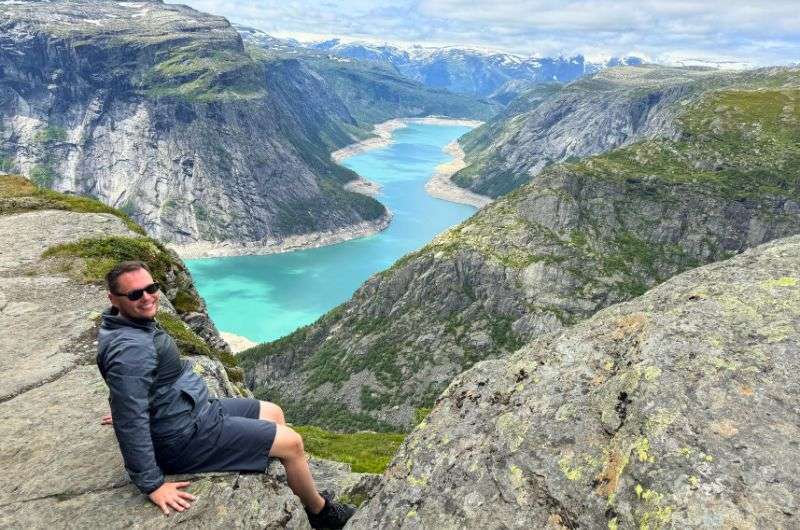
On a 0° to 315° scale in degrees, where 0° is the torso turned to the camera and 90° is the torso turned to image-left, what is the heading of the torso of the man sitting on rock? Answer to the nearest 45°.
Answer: approximately 270°
